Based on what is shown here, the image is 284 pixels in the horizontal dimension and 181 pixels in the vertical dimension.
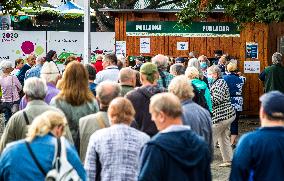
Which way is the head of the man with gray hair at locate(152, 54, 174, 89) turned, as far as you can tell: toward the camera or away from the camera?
away from the camera

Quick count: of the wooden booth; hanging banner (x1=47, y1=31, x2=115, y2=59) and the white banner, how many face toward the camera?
3

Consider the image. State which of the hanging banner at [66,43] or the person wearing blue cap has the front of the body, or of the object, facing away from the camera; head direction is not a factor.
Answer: the person wearing blue cap

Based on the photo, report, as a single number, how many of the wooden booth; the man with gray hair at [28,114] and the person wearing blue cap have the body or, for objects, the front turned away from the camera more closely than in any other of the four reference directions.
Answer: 2

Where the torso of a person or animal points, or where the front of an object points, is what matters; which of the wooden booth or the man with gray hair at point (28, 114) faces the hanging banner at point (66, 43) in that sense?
the man with gray hair

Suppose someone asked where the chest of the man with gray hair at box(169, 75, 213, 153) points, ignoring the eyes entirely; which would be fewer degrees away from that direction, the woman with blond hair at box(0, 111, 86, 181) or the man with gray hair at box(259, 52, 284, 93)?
the man with gray hair

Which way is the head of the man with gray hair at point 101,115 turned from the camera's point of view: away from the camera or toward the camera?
away from the camera

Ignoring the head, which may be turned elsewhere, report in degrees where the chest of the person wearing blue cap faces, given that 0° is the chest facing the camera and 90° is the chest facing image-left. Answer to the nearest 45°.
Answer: approximately 180°

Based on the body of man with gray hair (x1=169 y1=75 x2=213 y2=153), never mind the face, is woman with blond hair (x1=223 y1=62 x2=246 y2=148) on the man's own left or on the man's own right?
on the man's own right

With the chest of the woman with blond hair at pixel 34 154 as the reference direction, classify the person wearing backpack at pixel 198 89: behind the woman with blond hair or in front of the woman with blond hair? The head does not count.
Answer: in front

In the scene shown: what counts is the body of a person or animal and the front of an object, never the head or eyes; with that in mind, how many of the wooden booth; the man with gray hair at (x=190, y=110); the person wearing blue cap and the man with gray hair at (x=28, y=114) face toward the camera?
1

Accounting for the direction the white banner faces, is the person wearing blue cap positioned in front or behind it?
in front

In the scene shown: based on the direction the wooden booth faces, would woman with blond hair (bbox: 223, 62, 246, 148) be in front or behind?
in front

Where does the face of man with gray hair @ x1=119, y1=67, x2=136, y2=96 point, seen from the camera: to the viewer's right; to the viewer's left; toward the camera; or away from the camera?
away from the camera

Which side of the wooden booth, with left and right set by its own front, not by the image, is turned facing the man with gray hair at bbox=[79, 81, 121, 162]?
front

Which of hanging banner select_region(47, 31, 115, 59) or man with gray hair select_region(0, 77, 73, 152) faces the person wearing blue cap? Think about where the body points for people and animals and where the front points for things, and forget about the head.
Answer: the hanging banner

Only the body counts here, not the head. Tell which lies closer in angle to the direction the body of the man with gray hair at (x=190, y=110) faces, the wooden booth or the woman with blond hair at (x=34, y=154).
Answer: the wooden booth

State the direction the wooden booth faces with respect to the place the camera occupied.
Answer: facing the viewer

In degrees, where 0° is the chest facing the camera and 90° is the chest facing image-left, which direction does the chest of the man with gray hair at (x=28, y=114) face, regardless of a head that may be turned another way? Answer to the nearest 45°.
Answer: approximately 180°
